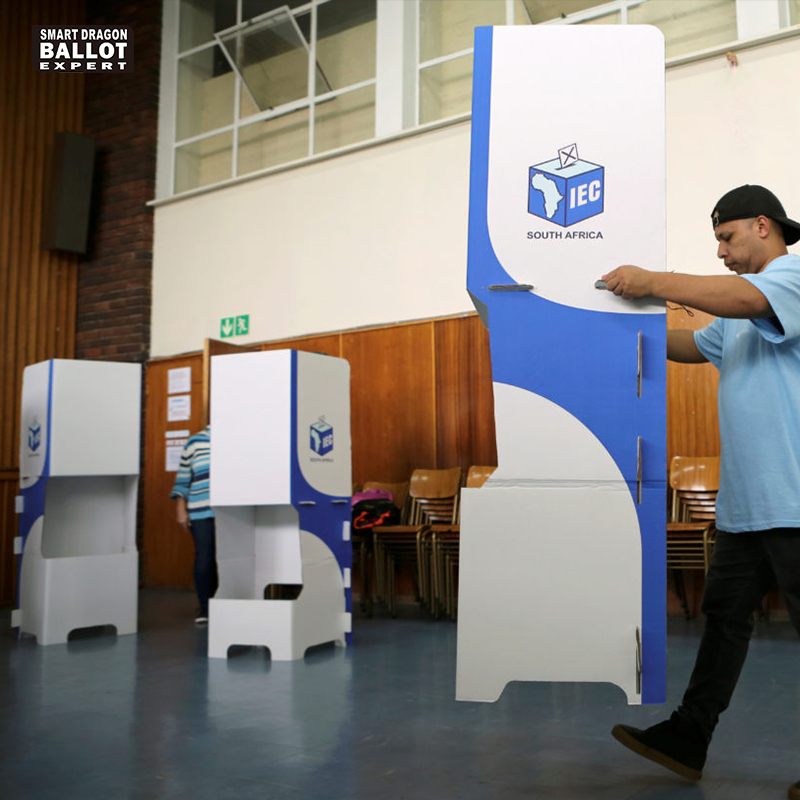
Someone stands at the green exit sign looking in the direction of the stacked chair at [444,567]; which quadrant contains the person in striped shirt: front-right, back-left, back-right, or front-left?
front-right

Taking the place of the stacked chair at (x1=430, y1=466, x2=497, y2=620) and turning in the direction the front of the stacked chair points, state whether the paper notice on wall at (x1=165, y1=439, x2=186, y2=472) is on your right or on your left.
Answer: on your right

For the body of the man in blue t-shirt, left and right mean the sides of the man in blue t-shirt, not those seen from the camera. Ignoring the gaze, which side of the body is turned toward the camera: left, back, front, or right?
left

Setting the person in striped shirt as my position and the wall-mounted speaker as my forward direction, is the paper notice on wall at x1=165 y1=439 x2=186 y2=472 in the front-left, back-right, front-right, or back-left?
front-right

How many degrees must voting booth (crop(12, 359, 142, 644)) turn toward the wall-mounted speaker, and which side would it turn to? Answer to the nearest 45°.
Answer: approximately 180°

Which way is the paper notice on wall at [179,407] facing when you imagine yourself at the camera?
facing the viewer and to the left of the viewer

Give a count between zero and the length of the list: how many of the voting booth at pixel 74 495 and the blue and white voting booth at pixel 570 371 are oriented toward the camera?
1

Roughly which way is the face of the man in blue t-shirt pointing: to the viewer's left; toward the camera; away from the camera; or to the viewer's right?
to the viewer's left

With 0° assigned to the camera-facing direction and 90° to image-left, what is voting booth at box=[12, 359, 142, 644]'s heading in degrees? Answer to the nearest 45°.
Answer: approximately 0°

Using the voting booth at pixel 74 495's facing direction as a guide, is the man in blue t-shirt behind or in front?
in front

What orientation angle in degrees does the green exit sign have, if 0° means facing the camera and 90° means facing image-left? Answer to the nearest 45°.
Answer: approximately 45°
